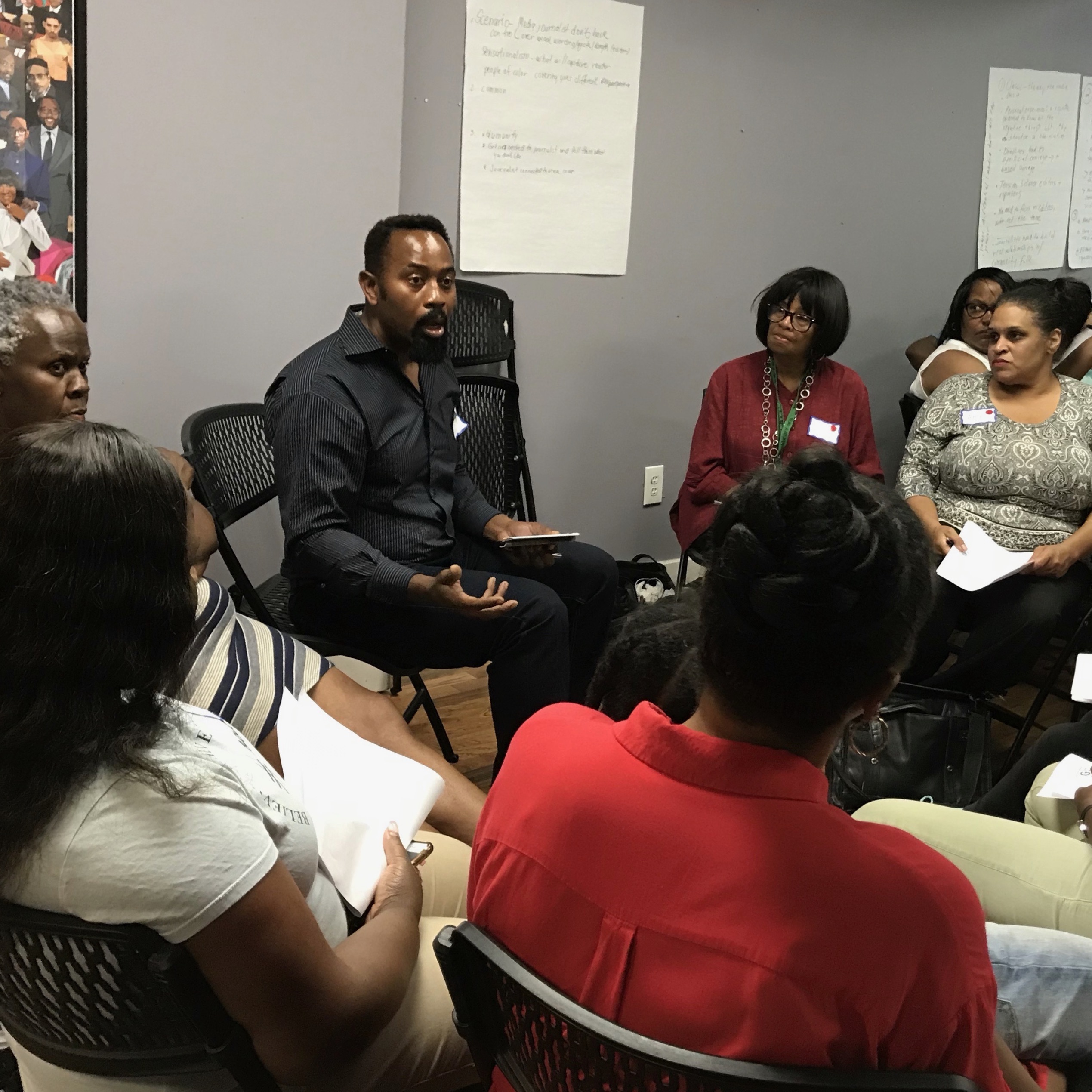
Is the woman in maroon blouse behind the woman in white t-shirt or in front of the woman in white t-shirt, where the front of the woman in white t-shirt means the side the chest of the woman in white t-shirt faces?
in front

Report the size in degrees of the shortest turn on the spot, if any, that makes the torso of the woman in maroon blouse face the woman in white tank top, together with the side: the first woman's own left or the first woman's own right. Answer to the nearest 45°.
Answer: approximately 135° to the first woman's own left

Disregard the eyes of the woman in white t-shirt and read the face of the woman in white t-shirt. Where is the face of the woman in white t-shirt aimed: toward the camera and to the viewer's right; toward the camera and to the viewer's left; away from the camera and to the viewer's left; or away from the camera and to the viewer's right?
away from the camera and to the viewer's right

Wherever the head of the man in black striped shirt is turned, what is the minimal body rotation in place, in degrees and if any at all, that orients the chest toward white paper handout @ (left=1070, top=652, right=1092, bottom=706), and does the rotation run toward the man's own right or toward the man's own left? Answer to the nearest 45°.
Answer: approximately 45° to the man's own left

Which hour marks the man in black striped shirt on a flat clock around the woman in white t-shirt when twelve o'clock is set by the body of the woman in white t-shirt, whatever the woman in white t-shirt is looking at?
The man in black striped shirt is roughly at 11 o'clock from the woman in white t-shirt.

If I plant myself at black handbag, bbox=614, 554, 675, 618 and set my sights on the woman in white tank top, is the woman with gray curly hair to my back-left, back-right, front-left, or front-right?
back-right

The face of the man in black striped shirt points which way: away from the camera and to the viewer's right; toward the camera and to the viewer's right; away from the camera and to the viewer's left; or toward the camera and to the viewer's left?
toward the camera and to the viewer's right

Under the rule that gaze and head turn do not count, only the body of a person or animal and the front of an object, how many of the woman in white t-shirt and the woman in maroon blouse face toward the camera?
1

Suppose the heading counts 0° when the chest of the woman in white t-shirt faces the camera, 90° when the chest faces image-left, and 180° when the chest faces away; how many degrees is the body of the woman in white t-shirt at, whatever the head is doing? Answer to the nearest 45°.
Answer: approximately 225°
